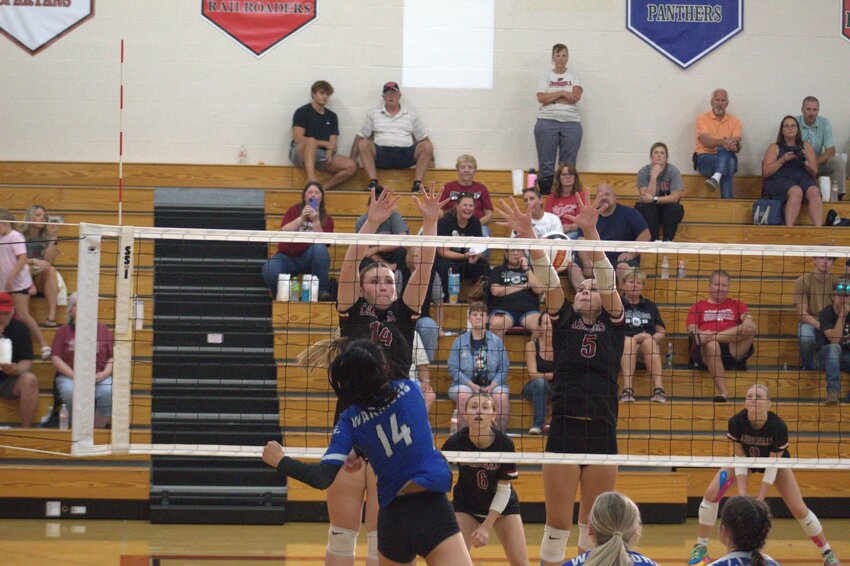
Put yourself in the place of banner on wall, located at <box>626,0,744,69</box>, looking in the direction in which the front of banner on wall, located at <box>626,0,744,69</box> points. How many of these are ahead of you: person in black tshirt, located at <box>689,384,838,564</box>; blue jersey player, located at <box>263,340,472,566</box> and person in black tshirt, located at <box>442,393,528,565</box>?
3

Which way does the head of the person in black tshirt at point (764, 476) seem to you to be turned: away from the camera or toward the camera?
toward the camera

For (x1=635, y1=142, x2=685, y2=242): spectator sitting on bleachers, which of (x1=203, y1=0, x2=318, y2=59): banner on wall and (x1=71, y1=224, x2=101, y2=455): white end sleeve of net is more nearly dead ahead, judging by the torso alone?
the white end sleeve of net

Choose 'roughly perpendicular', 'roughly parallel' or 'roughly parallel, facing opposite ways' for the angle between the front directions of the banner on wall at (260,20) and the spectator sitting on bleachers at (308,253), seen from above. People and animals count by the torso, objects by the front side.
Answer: roughly parallel

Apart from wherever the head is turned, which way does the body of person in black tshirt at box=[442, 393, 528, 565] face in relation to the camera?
toward the camera

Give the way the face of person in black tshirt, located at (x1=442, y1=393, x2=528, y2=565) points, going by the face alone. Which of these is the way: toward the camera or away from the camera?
toward the camera

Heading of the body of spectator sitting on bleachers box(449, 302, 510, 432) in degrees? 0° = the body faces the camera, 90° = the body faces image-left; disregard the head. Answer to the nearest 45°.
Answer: approximately 0°

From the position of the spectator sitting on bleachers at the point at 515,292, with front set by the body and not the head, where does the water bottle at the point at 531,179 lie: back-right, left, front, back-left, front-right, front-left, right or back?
back

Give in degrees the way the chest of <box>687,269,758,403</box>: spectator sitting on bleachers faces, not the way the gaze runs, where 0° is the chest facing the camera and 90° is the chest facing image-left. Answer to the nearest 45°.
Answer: approximately 0°

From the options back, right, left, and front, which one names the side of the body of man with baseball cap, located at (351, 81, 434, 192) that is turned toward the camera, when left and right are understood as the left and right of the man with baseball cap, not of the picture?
front

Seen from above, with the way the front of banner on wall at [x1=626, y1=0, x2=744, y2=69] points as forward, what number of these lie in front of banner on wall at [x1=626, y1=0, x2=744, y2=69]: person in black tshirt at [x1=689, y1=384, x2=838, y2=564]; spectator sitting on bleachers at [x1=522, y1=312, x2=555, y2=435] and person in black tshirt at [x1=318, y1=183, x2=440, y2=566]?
3

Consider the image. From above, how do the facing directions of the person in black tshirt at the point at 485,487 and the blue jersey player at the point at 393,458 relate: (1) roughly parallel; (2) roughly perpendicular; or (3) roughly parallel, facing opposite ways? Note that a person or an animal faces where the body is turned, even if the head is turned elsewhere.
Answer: roughly parallel, facing opposite ways

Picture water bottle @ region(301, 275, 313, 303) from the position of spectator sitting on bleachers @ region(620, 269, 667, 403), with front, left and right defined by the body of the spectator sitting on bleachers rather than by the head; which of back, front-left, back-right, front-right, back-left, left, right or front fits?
right

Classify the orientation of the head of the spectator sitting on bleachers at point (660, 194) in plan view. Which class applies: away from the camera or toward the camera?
toward the camera

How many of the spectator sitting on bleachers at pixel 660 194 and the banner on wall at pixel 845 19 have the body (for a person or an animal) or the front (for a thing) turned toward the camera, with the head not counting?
2

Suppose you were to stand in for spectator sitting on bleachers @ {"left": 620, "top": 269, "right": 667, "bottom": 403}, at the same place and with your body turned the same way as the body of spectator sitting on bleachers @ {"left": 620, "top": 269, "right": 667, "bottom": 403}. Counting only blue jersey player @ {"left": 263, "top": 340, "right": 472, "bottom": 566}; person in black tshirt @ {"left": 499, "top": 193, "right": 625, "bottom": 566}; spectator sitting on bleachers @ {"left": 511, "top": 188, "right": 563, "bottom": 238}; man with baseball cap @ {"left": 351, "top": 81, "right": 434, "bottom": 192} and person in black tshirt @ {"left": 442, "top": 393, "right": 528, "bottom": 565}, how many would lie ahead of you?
3

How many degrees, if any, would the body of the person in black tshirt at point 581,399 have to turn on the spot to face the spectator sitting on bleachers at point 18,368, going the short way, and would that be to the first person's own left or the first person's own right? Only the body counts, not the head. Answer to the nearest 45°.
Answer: approximately 135° to the first person's own right
